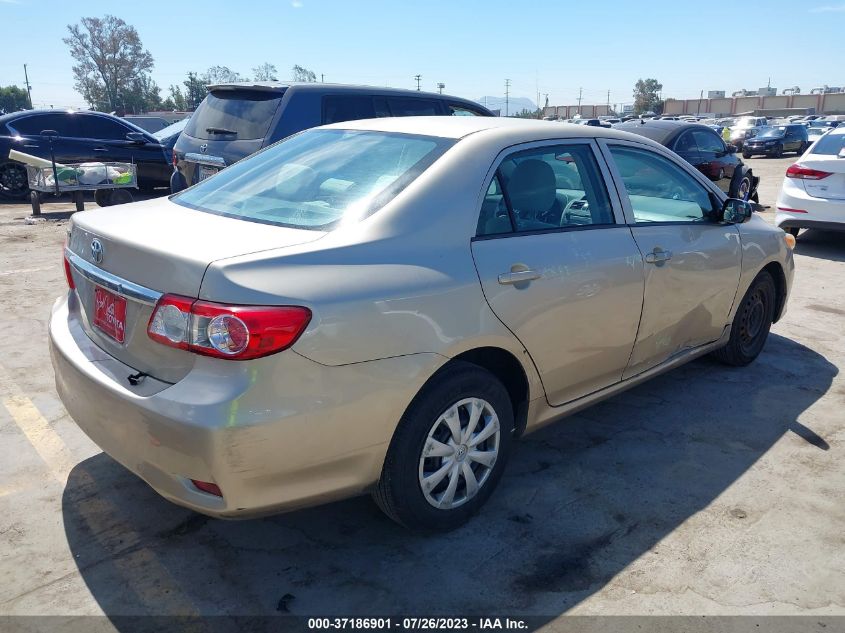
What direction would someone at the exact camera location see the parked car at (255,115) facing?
facing away from the viewer and to the right of the viewer

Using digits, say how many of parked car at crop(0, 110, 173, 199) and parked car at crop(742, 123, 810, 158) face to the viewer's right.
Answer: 1

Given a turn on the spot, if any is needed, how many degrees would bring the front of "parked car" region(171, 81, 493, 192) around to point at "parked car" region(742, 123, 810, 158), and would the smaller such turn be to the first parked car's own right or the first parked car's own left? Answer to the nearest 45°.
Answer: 0° — it already faces it

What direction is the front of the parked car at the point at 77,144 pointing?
to the viewer's right

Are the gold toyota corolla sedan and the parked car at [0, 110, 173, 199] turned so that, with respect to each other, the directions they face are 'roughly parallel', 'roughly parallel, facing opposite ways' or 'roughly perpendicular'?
roughly parallel

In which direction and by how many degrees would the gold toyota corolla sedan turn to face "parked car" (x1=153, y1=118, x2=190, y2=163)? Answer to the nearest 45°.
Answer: approximately 45° to its left

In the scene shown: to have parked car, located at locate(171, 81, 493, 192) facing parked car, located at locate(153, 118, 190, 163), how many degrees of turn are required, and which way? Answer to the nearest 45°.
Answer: approximately 45° to its left

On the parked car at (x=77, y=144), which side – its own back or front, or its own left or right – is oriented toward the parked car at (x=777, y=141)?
front

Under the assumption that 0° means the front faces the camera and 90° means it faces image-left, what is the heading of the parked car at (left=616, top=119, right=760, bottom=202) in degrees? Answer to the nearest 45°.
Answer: approximately 225°

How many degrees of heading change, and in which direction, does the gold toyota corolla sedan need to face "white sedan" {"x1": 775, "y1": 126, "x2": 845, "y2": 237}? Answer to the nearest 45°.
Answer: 0° — it already faces it

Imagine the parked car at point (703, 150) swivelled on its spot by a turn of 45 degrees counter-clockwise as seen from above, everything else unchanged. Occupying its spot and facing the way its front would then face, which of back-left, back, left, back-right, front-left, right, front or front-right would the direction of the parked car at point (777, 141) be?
front

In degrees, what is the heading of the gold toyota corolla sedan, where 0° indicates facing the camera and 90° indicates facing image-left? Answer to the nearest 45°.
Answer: approximately 225°
